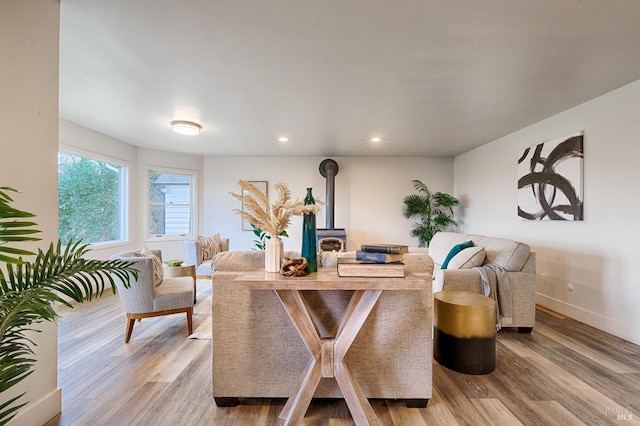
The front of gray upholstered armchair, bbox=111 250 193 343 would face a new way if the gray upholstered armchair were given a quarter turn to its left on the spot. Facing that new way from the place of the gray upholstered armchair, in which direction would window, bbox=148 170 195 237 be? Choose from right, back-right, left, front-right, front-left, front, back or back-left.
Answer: front

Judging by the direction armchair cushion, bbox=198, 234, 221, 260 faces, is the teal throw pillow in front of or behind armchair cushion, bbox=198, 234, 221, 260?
in front

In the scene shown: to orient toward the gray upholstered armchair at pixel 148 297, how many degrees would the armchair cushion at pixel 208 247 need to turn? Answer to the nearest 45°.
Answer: approximately 45° to its right

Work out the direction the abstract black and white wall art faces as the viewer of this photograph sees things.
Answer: facing the viewer and to the left of the viewer

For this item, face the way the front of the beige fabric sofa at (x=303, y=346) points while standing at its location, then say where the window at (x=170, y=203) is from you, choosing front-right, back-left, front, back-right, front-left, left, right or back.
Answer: front-left

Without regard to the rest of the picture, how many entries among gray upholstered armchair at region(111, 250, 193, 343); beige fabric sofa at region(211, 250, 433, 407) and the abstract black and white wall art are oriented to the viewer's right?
1

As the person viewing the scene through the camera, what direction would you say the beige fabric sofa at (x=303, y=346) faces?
facing away from the viewer

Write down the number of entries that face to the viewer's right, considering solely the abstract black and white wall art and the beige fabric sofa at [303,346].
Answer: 0

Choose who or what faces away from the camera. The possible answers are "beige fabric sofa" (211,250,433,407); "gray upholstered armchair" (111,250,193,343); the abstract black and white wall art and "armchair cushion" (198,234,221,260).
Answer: the beige fabric sofa

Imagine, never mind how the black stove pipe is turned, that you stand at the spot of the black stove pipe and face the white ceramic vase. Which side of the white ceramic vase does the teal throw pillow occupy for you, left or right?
left

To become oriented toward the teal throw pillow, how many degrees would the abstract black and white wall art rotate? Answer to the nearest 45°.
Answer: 0° — it already faces it

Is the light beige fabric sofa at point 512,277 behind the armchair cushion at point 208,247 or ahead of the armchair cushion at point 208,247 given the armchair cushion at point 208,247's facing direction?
ahead

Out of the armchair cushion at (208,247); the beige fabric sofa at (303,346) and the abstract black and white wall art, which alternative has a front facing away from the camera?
the beige fabric sofa
